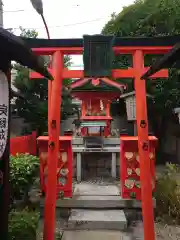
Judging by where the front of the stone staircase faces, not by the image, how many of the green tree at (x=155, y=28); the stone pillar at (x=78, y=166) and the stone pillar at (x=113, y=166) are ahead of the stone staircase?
0

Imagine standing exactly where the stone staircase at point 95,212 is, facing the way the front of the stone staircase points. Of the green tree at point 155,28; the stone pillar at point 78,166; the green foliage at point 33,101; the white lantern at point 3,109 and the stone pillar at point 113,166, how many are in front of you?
1

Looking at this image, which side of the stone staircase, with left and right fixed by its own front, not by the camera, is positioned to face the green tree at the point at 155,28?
back

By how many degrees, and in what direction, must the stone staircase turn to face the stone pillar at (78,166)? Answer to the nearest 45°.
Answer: approximately 180°

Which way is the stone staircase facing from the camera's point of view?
toward the camera

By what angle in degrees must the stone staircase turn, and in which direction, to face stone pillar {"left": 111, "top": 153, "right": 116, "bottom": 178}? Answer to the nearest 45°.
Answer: approximately 180°

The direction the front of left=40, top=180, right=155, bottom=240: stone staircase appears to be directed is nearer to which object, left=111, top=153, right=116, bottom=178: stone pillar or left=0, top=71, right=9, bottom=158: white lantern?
the white lantern

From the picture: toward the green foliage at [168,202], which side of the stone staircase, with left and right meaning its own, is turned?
left

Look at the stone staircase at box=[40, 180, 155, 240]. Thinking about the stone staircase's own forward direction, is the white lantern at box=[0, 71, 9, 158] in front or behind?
in front

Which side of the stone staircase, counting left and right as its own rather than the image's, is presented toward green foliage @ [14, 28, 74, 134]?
back

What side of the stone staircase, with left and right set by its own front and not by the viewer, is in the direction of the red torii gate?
front
